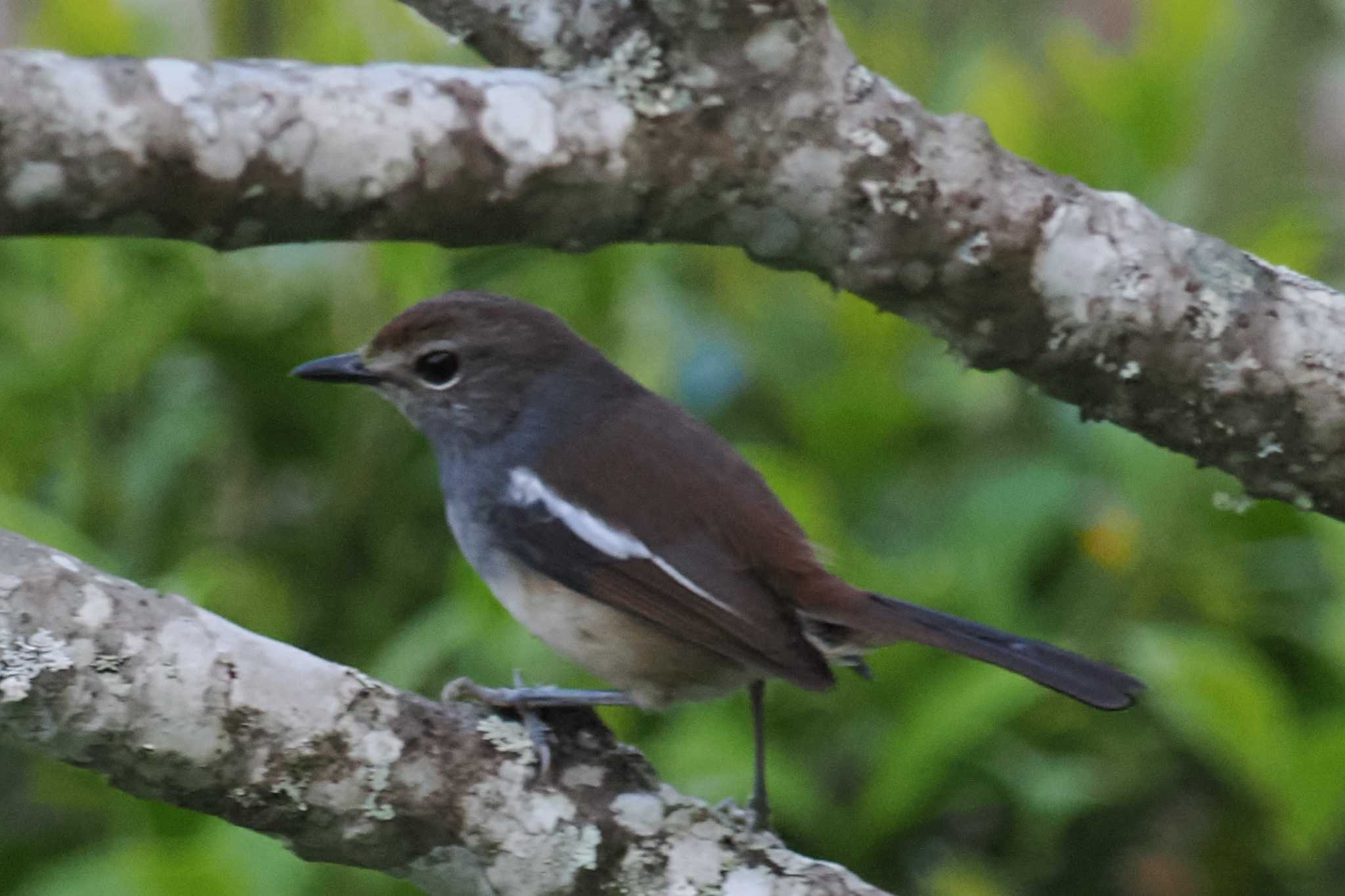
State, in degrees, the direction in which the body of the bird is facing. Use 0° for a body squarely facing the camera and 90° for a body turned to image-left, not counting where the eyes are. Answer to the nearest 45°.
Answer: approximately 90°

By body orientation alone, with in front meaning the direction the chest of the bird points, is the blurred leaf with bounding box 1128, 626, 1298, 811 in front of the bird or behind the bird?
behind
